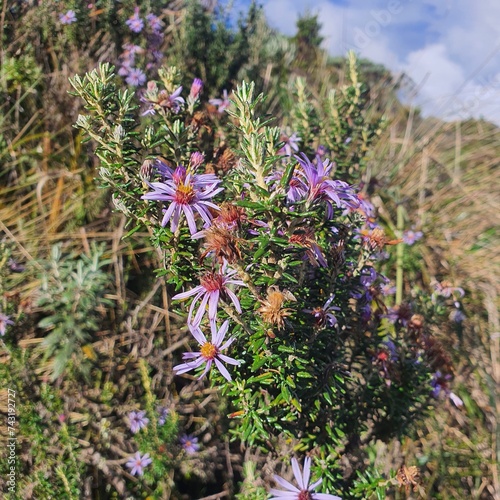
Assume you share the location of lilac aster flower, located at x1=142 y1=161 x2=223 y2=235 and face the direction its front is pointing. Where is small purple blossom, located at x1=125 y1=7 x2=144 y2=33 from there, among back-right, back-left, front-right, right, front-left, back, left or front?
back

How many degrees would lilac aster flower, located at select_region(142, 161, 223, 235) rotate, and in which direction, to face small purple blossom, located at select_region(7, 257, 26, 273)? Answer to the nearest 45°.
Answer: approximately 135° to its right

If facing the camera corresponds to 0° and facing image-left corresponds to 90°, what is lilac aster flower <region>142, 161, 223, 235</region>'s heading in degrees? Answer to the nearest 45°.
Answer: approximately 0°

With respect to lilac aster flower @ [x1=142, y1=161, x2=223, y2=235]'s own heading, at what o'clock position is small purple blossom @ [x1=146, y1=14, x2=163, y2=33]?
The small purple blossom is roughly at 6 o'clock from the lilac aster flower.

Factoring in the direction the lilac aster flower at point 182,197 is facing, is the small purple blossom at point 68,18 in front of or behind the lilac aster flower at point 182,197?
behind

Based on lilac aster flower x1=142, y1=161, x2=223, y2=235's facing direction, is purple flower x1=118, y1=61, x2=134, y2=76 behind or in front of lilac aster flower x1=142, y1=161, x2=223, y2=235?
behind

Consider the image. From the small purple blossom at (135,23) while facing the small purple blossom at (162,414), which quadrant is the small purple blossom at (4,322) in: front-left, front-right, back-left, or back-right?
front-right
